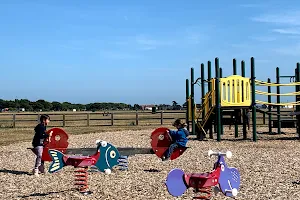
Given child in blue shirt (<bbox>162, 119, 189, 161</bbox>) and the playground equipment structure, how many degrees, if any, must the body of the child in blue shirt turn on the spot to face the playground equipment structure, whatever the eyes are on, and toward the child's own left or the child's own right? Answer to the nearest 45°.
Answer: approximately 90° to the child's own right

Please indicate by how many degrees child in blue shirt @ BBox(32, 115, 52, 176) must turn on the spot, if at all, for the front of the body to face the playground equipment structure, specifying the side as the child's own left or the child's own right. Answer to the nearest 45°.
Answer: approximately 45° to the child's own left

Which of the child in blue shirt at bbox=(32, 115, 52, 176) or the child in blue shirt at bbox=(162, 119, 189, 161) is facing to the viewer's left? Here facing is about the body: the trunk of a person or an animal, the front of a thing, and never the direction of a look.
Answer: the child in blue shirt at bbox=(162, 119, 189, 161)

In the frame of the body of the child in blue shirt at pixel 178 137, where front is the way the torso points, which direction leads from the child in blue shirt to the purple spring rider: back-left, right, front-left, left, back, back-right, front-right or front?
left

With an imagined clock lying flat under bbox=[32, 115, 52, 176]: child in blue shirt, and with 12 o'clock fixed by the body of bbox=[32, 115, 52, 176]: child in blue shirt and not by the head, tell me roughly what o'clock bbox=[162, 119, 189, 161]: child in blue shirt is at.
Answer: bbox=[162, 119, 189, 161]: child in blue shirt is roughly at 12 o'clock from bbox=[32, 115, 52, 176]: child in blue shirt.

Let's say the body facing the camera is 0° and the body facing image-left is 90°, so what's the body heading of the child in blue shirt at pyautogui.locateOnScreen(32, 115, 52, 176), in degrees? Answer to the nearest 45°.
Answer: approximately 270°

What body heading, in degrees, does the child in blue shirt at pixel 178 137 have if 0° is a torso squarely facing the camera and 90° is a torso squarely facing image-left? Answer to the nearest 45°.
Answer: approximately 90°

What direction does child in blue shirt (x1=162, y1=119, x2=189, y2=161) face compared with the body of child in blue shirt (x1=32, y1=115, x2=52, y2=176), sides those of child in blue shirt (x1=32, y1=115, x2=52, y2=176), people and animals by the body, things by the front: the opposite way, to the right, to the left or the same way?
the opposite way

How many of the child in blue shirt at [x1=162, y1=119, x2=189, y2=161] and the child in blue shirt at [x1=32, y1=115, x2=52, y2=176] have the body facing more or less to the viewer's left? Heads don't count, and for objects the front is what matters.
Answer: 1
